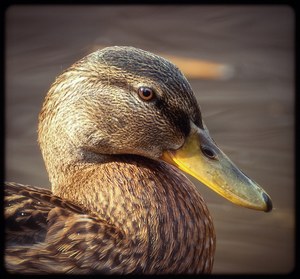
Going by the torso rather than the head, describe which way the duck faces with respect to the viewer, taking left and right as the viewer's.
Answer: facing to the right of the viewer
